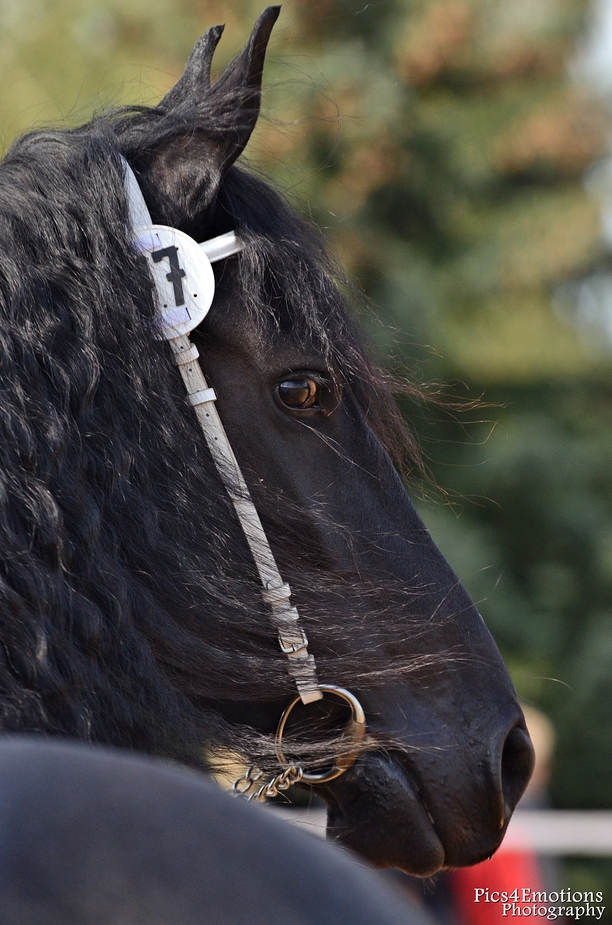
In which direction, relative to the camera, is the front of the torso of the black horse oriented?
to the viewer's right
